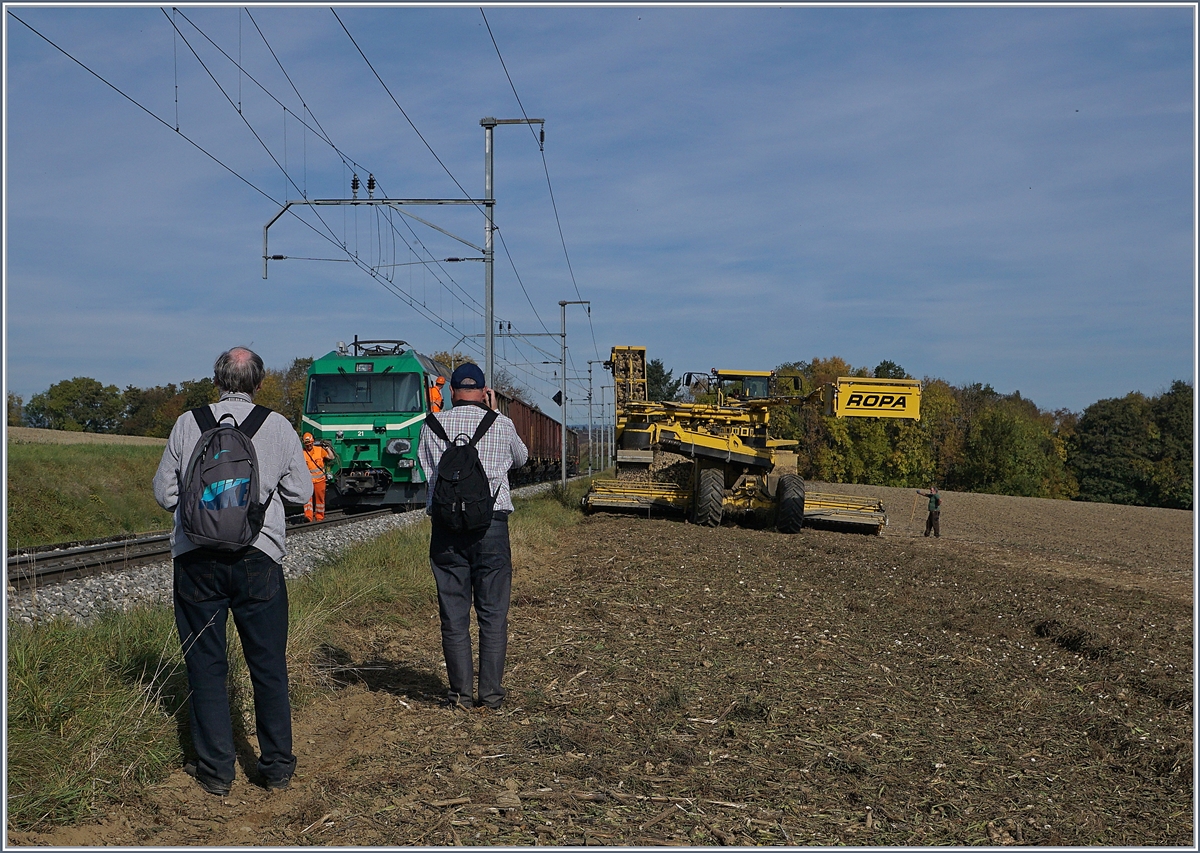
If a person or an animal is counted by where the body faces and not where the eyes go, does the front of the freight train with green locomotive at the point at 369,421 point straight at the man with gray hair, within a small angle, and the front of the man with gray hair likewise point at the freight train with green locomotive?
yes

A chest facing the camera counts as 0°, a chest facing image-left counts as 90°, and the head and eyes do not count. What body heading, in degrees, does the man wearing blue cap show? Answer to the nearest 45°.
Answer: approximately 180°

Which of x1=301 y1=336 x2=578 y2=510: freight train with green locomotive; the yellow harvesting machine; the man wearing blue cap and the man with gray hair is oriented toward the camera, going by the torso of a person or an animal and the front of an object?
the freight train with green locomotive

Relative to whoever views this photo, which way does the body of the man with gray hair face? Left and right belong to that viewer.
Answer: facing away from the viewer

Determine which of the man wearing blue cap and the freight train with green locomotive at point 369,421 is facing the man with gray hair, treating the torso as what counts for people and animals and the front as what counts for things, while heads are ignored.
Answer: the freight train with green locomotive

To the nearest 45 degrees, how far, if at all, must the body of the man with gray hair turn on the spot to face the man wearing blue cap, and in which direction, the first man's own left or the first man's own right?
approximately 45° to the first man's own right

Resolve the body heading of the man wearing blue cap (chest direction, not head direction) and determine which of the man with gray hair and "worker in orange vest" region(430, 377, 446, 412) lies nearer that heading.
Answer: the worker in orange vest

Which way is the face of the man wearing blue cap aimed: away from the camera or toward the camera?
away from the camera
